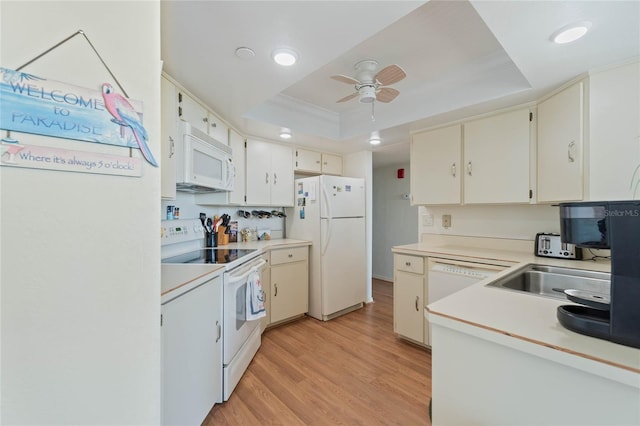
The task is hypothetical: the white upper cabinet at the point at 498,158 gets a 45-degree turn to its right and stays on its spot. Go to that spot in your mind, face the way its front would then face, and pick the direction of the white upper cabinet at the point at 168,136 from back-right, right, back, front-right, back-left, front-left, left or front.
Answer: front-left

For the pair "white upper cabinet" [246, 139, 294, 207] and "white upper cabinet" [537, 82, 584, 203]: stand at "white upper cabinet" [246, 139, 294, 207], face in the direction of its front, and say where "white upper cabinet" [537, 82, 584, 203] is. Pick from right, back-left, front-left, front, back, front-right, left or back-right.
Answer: front

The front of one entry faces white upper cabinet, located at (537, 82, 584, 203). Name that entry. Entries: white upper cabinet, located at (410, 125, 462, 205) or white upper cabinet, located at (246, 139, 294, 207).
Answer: white upper cabinet, located at (246, 139, 294, 207)

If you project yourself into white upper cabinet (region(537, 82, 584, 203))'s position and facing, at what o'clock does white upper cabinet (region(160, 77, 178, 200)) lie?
white upper cabinet (region(160, 77, 178, 200)) is roughly at 12 o'clock from white upper cabinet (region(537, 82, 584, 203)).

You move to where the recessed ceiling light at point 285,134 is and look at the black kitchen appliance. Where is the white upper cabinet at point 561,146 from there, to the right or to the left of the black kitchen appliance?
left

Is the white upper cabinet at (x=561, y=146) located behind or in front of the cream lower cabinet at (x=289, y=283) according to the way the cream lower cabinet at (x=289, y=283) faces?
in front

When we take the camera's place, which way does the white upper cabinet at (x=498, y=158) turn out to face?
facing the viewer and to the left of the viewer

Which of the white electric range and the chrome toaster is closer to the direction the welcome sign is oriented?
the chrome toaster

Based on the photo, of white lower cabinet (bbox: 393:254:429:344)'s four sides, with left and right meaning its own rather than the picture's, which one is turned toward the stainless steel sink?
left

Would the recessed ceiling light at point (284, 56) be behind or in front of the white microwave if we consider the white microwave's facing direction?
in front

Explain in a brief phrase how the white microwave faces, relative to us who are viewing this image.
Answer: facing the viewer and to the right of the viewer

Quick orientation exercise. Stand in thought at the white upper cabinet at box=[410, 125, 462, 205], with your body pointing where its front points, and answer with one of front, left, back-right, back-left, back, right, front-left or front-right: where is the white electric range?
front

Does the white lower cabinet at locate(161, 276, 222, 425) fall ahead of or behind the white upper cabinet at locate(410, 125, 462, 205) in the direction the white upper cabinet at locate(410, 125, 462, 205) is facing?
ahead

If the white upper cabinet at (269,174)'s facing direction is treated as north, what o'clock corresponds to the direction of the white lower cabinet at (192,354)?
The white lower cabinet is roughly at 2 o'clock from the white upper cabinet.

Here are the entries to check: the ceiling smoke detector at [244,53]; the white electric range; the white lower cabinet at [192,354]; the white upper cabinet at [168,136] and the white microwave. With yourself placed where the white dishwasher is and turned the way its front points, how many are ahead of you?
5
